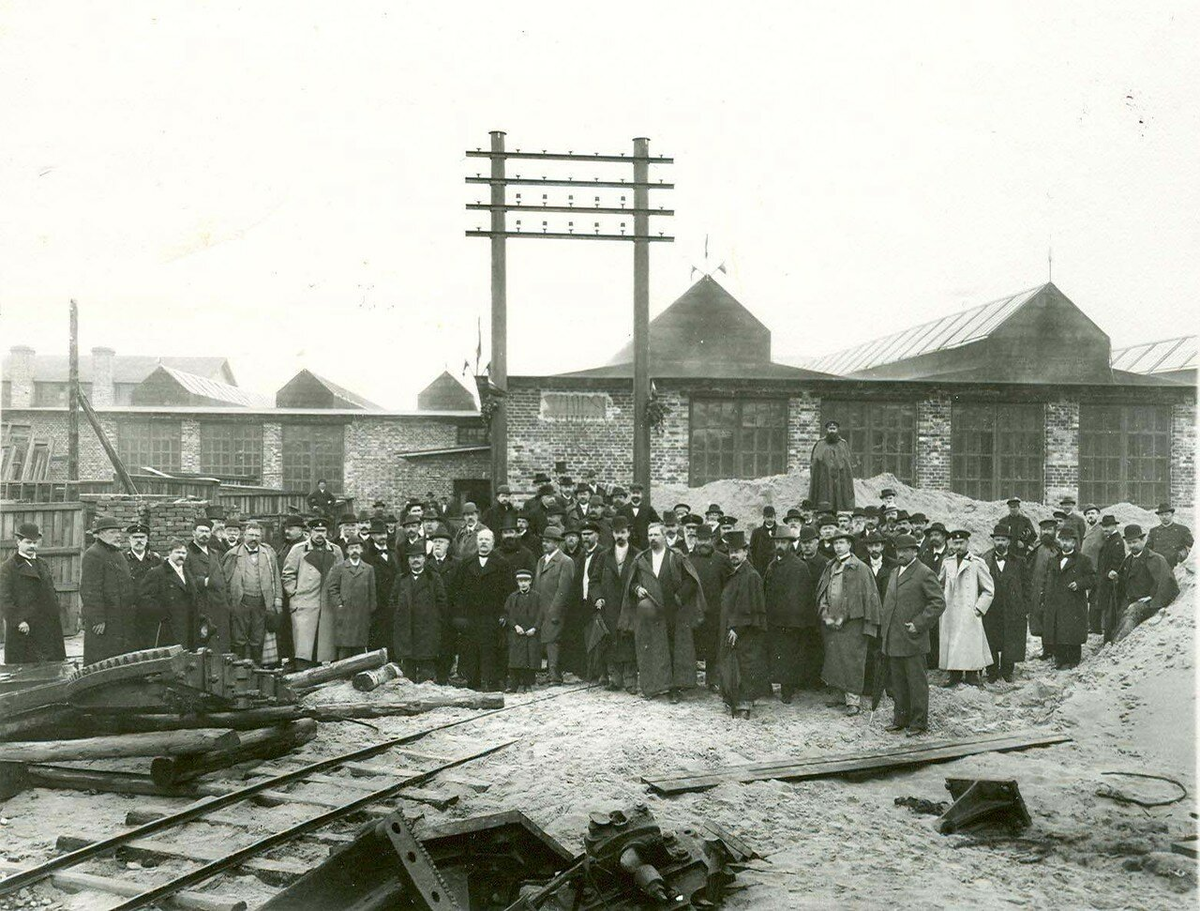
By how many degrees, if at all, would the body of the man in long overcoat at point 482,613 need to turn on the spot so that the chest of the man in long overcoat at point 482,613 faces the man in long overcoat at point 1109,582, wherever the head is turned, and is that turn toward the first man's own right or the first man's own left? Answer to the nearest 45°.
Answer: approximately 90° to the first man's own left

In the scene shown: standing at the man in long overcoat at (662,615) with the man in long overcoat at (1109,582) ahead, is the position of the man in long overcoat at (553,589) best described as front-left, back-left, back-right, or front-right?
back-left

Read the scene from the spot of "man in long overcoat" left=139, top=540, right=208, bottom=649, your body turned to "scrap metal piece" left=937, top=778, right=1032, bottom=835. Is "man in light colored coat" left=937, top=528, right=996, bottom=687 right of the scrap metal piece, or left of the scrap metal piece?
left

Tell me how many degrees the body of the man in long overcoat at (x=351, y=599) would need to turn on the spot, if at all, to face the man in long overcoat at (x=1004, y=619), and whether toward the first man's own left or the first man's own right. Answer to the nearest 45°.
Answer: approximately 90° to the first man's own left

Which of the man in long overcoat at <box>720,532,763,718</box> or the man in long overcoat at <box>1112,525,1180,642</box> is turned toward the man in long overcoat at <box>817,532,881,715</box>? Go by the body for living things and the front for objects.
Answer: the man in long overcoat at <box>1112,525,1180,642</box>

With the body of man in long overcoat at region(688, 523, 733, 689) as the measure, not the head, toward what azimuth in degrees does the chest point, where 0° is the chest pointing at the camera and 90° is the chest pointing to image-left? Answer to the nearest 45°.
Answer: approximately 0°

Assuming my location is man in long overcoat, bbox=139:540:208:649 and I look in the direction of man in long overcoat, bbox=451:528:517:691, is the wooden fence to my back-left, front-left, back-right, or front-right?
back-left
